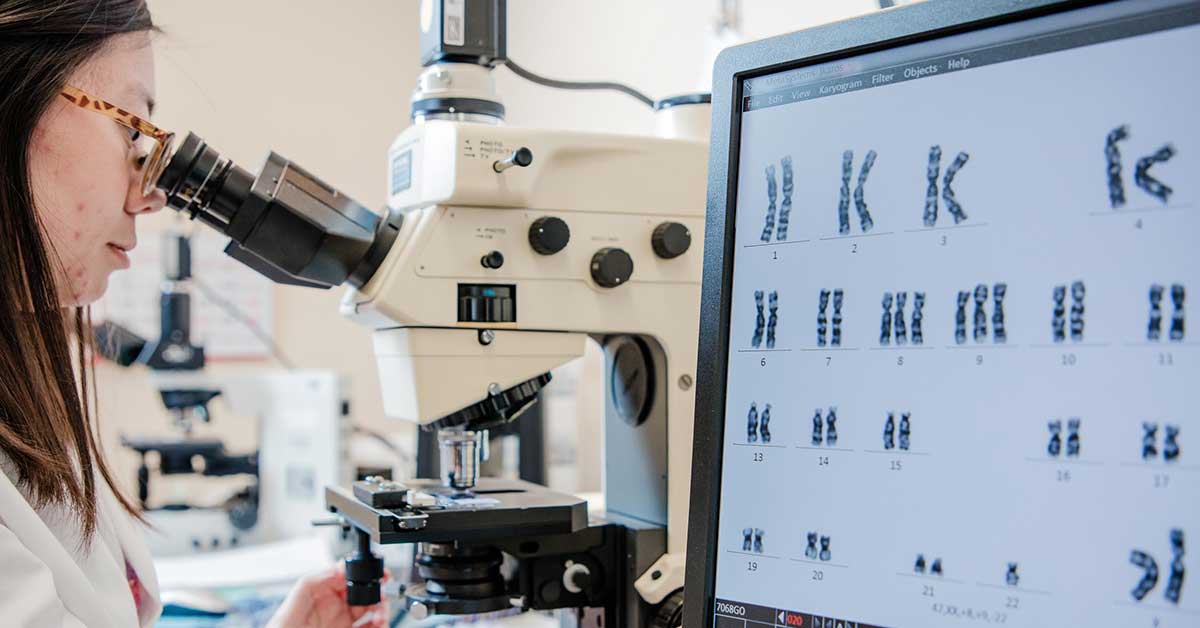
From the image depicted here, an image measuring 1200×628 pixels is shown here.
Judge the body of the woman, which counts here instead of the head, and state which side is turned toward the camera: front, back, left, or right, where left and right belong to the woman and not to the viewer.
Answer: right

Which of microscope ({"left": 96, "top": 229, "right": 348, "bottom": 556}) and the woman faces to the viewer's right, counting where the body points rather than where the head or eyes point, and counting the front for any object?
the woman

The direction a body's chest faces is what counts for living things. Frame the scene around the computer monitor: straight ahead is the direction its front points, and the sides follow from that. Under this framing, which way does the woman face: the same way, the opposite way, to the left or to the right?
the opposite way

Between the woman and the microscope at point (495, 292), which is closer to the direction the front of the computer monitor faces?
the woman

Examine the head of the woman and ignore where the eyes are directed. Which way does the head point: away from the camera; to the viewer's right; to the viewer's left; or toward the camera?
to the viewer's right

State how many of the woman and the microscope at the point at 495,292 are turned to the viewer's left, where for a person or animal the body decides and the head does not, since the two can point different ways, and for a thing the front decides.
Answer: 1

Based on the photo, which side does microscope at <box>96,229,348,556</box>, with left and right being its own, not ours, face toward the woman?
left

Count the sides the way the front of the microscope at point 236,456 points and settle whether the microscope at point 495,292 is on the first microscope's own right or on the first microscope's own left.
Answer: on the first microscope's own left

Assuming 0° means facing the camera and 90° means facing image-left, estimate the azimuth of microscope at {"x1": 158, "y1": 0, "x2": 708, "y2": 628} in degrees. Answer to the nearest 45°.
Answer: approximately 90°

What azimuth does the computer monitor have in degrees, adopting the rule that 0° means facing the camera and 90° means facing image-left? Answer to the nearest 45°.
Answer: approximately 45°
